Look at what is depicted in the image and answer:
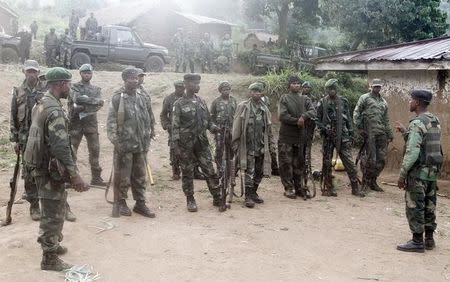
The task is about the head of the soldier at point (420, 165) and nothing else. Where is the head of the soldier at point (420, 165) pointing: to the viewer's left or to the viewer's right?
to the viewer's left

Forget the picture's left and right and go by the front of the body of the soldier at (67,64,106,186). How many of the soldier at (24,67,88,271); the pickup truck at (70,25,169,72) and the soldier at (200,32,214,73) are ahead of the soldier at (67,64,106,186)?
1

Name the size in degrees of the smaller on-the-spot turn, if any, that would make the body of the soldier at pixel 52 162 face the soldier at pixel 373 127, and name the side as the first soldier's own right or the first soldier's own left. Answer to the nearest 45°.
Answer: approximately 45° to the first soldier's own left

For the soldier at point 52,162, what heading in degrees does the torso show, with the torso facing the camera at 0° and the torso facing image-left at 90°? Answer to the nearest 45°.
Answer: approximately 270°

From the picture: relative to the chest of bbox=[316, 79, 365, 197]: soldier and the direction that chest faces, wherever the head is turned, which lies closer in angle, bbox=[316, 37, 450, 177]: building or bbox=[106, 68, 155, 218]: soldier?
the soldier

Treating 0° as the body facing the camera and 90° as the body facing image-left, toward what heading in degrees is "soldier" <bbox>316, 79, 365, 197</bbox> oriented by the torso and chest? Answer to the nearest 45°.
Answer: approximately 0°

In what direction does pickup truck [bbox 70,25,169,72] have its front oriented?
to the viewer's right

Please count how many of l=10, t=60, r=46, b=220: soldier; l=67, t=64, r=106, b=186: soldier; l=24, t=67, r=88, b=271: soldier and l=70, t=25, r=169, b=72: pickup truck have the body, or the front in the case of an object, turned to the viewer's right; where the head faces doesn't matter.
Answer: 2

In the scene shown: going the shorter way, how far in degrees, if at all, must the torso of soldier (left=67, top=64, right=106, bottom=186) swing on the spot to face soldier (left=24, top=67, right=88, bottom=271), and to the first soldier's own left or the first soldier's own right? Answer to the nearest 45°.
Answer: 0° — they already face them

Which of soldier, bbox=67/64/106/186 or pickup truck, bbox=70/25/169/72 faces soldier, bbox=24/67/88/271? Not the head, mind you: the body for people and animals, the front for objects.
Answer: soldier, bbox=67/64/106/186

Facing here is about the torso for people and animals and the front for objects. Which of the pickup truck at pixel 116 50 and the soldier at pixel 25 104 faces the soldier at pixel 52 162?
the soldier at pixel 25 104

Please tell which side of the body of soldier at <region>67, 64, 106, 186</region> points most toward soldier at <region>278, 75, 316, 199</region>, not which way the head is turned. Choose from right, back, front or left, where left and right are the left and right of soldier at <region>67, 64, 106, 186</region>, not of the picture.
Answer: left

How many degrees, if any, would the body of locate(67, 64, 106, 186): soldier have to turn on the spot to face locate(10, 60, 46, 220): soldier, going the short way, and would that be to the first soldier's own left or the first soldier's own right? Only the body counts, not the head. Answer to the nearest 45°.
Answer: approximately 45° to the first soldier's own right
